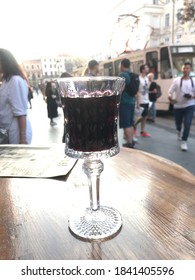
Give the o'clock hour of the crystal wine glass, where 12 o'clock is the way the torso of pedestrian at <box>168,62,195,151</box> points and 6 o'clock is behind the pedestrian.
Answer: The crystal wine glass is roughly at 12 o'clock from the pedestrian.

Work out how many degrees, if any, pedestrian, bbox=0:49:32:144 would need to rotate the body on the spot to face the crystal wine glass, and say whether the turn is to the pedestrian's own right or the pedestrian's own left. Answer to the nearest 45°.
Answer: approximately 90° to the pedestrian's own left

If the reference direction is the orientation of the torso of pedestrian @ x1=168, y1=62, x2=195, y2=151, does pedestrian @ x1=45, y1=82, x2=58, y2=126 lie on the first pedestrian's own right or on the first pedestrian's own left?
on the first pedestrian's own right

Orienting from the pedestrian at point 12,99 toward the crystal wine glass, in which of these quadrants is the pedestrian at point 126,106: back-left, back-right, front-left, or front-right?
back-left

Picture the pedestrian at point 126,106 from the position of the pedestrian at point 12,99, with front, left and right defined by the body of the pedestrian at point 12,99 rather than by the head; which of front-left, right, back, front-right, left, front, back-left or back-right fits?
back-right

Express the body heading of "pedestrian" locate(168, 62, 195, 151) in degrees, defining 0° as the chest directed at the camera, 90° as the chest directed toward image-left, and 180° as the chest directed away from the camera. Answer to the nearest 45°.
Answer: approximately 0°

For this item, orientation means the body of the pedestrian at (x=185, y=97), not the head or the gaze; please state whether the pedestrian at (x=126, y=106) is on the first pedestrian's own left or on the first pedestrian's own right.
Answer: on the first pedestrian's own right

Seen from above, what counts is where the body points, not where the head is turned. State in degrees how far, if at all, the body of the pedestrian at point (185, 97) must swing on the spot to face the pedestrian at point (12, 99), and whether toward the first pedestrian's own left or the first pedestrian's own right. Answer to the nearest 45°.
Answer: approximately 45° to the first pedestrian's own right
